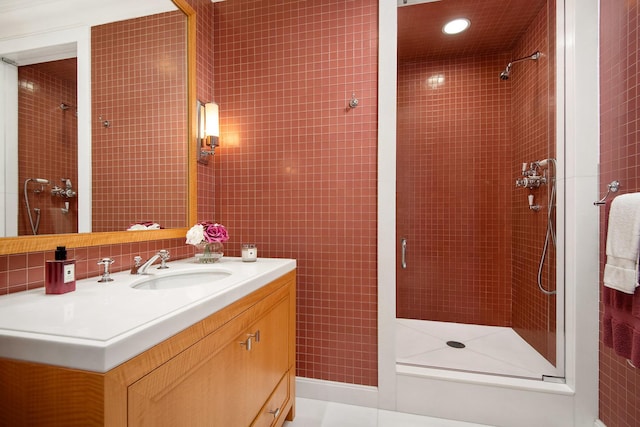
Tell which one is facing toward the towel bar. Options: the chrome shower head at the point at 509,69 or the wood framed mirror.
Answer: the wood framed mirror

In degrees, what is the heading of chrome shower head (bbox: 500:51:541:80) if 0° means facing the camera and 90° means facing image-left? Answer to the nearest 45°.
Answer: approximately 90°

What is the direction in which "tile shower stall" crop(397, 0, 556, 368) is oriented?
toward the camera

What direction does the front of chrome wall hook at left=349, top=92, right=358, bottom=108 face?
toward the camera

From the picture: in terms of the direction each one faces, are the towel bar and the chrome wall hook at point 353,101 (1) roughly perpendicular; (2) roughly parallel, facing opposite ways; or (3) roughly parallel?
roughly perpendicular

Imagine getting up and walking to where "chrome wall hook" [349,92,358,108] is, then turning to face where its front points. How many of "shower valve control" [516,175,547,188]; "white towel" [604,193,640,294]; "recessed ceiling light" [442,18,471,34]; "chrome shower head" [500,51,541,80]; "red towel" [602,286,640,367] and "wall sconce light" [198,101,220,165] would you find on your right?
1

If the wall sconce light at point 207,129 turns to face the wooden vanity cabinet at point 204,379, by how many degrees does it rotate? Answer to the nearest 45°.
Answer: approximately 45° to its right

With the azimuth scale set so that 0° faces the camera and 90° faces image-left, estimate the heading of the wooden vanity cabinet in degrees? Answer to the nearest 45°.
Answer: approximately 315°

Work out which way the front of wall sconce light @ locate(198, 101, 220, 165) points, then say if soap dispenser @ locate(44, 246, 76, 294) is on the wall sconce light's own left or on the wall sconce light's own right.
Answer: on the wall sconce light's own right

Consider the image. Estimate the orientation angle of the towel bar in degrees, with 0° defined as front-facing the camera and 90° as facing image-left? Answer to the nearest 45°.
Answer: approximately 45°

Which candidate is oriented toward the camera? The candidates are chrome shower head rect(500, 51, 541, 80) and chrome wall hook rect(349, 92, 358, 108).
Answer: the chrome wall hook

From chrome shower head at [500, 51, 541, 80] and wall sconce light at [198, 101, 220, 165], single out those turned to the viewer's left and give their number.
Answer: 1
